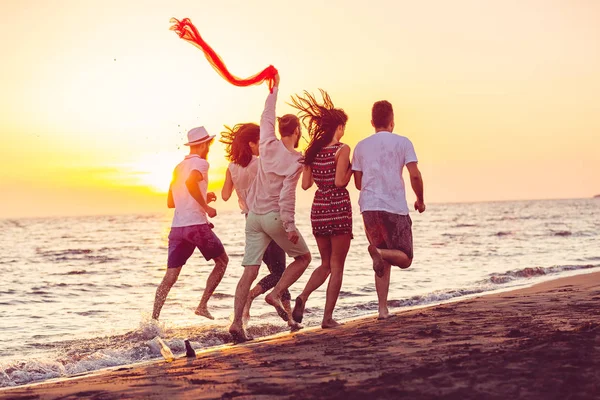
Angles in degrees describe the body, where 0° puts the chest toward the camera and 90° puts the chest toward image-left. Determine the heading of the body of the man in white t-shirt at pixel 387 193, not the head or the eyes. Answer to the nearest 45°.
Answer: approximately 180°

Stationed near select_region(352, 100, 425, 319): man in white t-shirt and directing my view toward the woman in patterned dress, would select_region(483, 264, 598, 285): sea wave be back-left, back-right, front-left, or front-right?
back-right

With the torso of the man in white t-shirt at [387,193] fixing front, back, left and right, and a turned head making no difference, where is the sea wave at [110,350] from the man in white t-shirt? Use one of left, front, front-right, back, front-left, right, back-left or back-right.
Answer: left

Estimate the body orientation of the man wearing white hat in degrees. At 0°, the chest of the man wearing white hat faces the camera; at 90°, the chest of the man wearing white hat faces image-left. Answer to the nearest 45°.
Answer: approximately 225°

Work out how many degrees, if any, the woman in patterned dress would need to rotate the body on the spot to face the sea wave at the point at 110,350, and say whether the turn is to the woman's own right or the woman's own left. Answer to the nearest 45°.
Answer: approximately 135° to the woman's own left

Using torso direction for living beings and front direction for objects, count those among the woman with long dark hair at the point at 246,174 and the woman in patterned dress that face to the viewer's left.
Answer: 0

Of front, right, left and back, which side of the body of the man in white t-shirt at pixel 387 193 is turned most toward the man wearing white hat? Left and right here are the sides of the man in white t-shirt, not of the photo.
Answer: left

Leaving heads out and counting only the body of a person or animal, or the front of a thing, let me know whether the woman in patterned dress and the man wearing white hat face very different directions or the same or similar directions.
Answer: same or similar directions

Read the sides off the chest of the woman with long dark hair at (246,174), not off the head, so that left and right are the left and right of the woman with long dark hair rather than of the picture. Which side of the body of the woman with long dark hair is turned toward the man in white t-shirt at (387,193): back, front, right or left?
right

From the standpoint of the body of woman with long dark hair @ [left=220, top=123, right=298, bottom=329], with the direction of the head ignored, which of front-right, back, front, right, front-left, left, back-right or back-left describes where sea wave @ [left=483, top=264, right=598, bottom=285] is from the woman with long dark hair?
front

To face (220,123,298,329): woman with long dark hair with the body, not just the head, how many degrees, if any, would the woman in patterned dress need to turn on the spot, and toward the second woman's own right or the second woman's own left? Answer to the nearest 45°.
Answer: approximately 90° to the second woman's own left

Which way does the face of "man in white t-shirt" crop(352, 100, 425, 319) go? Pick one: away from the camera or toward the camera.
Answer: away from the camera

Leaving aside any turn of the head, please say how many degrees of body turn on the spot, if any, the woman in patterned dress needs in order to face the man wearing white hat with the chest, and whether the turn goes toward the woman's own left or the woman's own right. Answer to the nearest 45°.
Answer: approximately 90° to the woman's own left

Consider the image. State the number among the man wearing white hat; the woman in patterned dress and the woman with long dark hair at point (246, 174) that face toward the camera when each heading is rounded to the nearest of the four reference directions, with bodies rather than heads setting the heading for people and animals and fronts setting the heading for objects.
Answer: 0

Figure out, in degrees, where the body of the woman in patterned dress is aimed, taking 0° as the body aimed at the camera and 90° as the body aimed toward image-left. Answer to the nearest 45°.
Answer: approximately 225°

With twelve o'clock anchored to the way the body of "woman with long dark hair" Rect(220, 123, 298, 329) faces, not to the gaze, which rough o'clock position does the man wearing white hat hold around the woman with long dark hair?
The man wearing white hat is roughly at 8 o'clock from the woman with long dark hair.
